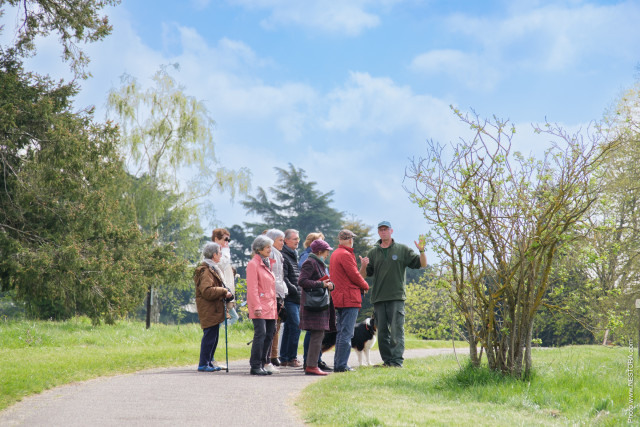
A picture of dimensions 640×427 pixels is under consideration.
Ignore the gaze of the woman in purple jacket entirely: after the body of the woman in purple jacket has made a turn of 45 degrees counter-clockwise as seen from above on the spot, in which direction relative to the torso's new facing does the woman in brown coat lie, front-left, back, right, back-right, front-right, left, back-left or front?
back-left

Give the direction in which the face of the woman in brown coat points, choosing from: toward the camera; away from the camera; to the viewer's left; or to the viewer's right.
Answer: to the viewer's right

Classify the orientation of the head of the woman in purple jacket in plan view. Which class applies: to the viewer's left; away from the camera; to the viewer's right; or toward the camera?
to the viewer's right

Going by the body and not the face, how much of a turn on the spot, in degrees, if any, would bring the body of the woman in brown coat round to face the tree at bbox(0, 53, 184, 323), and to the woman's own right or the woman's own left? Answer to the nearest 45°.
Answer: approximately 135° to the woman's own left

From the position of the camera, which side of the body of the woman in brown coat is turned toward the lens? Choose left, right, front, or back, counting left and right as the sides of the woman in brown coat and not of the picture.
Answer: right

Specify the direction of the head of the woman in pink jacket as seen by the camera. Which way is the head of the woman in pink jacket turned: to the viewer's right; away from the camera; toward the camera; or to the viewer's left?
to the viewer's right

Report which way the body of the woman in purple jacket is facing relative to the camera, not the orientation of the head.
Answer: to the viewer's right

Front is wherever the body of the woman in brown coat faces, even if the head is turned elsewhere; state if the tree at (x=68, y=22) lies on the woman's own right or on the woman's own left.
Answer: on the woman's own left

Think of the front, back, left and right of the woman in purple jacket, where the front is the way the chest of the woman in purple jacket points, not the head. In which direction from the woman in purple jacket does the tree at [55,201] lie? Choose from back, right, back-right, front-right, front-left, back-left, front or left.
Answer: back-left
